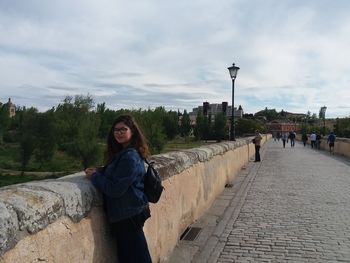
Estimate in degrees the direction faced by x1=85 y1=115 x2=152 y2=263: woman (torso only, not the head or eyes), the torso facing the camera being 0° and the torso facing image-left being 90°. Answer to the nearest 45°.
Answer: approximately 90°
